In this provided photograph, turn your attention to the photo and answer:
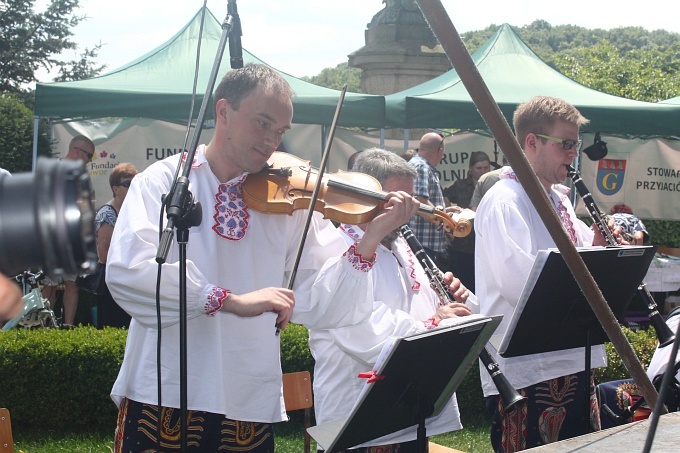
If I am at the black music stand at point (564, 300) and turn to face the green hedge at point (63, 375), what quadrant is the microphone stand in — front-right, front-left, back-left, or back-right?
front-left

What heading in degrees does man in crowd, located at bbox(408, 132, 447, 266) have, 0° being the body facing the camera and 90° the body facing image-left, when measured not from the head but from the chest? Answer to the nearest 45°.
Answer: approximately 270°

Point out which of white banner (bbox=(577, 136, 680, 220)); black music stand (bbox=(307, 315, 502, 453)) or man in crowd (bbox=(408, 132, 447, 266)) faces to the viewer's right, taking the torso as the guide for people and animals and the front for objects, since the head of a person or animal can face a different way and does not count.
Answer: the man in crowd

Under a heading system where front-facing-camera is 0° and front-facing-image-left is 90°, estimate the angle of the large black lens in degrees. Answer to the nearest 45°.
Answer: approximately 270°

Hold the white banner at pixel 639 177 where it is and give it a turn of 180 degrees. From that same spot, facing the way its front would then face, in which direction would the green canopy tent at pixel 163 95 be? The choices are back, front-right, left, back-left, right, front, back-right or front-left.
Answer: back-left

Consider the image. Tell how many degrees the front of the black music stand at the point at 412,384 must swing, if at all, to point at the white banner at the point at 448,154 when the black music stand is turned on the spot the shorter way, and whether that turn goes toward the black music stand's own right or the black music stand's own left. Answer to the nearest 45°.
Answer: approximately 45° to the black music stand's own right

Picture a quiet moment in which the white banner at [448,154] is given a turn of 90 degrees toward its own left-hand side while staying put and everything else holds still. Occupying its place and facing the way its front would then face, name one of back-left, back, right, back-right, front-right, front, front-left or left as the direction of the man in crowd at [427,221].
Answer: right

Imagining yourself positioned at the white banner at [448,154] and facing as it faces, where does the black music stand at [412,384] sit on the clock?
The black music stand is roughly at 12 o'clock from the white banner.

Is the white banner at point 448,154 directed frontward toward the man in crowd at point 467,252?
yes

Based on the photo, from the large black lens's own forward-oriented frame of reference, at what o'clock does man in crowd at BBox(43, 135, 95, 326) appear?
The man in crowd is roughly at 9 o'clock from the large black lens.

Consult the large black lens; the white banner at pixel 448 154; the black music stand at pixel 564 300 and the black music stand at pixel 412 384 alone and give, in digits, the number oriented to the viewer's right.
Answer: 1

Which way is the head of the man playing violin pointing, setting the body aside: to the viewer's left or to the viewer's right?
to the viewer's right

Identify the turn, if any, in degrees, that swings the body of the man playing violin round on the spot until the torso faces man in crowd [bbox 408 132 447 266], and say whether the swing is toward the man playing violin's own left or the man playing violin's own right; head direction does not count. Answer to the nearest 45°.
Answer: approximately 135° to the man playing violin's own left

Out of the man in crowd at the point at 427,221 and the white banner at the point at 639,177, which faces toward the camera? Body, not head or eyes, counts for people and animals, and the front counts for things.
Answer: the white banner

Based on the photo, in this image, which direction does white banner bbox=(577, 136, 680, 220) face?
toward the camera

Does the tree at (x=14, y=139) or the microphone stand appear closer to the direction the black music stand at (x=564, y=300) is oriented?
the tree

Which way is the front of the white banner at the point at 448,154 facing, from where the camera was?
facing the viewer

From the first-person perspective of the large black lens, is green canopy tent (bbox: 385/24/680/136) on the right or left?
on its left

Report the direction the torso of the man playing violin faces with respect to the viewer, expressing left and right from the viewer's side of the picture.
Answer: facing the viewer and to the right of the viewer
